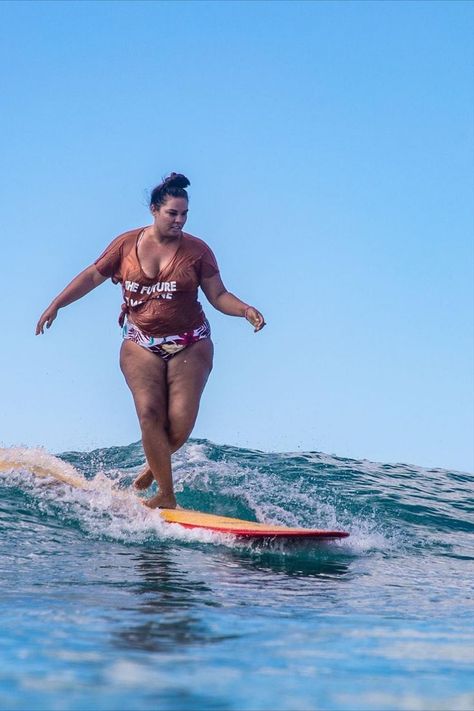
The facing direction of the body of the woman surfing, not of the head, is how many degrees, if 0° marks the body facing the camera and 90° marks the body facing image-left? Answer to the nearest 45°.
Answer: approximately 0°

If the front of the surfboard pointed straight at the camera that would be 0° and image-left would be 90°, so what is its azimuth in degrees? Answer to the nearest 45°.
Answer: approximately 270°

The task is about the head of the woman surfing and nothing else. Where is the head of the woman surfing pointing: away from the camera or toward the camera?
toward the camera
